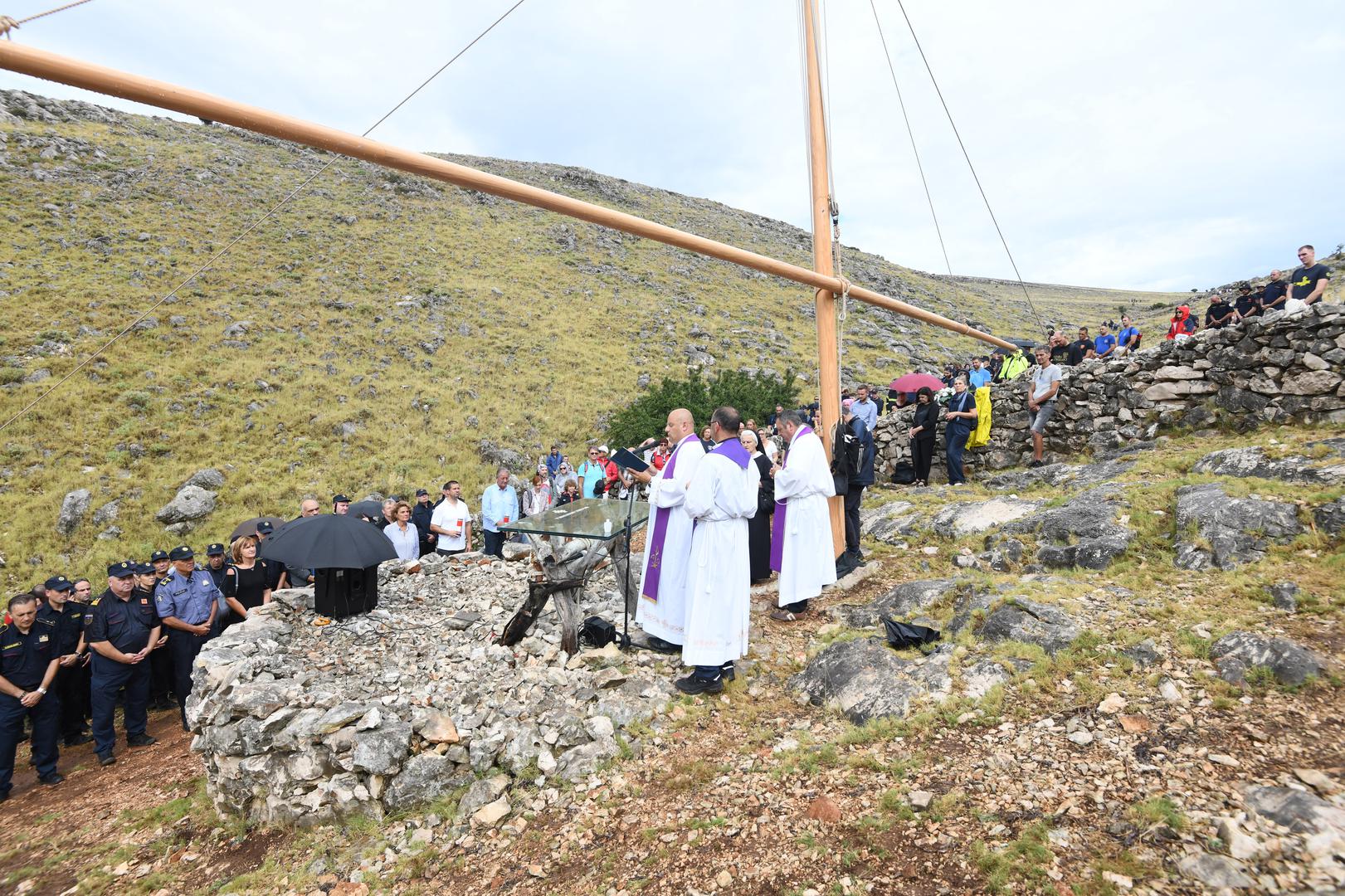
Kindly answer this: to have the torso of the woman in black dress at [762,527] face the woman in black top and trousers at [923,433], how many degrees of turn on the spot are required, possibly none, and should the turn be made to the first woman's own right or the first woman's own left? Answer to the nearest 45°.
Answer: approximately 180°

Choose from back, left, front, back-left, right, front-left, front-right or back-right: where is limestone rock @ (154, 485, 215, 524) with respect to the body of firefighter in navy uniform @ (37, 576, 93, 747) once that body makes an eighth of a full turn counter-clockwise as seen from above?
left

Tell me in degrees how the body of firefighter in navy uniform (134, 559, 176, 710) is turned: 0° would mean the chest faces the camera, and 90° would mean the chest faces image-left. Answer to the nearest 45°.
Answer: approximately 315°

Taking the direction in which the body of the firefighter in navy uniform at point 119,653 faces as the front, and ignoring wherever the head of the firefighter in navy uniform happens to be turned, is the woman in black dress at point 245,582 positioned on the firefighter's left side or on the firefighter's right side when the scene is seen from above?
on the firefighter's left side

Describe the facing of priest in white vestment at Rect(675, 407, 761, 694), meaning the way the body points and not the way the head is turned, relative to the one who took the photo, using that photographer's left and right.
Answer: facing away from the viewer and to the left of the viewer

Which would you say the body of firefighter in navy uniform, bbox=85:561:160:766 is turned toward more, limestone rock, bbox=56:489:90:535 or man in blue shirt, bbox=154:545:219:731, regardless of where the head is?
the man in blue shirt

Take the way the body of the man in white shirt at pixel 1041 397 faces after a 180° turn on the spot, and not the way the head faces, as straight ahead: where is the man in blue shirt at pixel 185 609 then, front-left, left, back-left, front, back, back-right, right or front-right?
back

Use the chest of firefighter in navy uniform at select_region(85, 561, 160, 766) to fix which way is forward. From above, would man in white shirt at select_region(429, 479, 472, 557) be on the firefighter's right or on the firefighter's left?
on the firefighter's left

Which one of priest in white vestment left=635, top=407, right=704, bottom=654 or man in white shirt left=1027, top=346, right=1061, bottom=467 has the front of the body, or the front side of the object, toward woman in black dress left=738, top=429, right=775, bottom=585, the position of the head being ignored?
the man in white shirt

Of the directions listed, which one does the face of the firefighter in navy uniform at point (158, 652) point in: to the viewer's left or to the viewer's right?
to the viewer's right

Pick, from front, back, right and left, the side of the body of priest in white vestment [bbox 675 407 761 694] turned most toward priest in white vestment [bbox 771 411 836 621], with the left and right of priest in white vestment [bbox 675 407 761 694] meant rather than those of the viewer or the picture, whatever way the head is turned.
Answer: right
